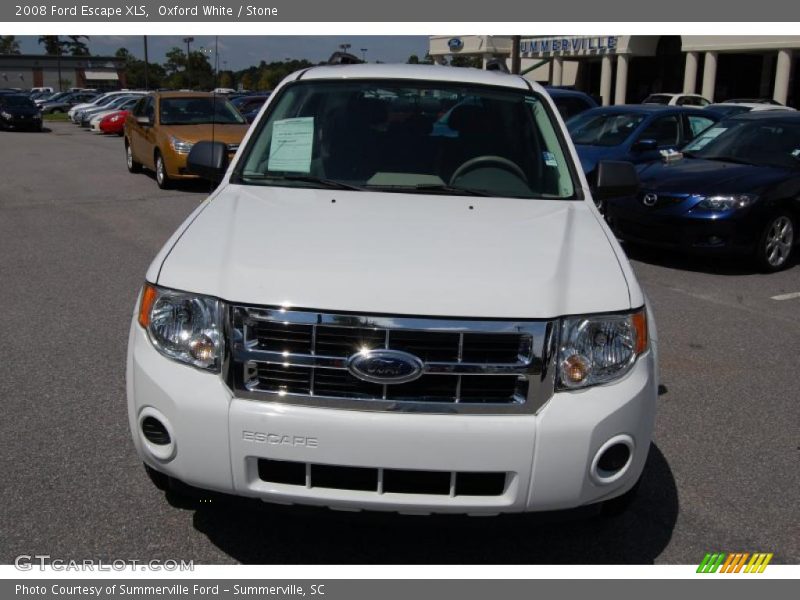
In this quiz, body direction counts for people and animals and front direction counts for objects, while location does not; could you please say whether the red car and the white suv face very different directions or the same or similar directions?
same or similar directions

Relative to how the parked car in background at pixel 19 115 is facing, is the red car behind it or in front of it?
in front

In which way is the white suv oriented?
toward the camera

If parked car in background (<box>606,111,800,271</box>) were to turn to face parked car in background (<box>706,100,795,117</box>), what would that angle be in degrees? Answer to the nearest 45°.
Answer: approximately 135° to its right

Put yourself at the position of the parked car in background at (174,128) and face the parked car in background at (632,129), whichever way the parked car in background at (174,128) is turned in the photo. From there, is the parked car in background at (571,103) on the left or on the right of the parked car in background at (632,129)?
left

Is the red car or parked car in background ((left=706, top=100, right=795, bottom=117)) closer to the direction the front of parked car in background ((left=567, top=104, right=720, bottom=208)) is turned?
the red car

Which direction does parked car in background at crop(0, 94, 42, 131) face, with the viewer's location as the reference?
facing the viewer and to the right of the viewer

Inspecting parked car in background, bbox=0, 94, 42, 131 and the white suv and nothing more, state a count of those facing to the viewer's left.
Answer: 0

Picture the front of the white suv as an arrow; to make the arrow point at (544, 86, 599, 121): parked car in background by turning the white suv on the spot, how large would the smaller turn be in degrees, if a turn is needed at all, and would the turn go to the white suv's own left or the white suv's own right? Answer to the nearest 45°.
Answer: approximately 180°

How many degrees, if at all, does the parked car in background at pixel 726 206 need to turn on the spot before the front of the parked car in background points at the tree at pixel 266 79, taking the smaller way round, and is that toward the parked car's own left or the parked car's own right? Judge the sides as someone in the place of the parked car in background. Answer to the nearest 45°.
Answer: approximately 90° to the parked car's own right

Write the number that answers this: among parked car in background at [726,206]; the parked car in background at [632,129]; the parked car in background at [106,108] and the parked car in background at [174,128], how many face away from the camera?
0

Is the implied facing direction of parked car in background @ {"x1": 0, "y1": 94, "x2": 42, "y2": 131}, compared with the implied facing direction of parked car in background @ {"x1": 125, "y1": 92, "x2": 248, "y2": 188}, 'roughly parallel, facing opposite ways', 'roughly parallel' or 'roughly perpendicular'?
roughly parallel

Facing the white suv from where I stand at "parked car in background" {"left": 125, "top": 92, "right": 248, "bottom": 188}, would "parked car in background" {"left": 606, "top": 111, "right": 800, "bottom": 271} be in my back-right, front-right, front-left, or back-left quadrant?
front-left

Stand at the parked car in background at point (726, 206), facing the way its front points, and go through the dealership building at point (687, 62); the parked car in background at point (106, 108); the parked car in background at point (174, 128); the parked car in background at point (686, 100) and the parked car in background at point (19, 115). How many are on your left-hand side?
0

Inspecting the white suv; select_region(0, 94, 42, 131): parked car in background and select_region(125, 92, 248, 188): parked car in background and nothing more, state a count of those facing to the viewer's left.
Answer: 0
